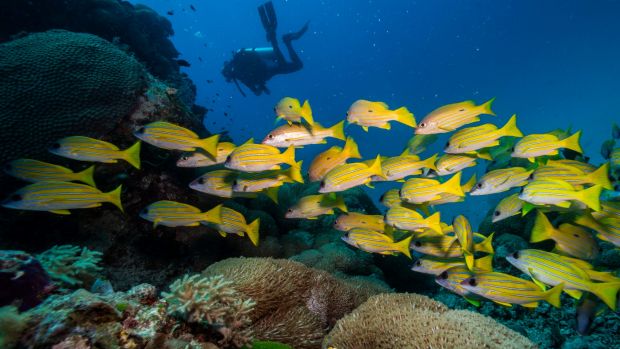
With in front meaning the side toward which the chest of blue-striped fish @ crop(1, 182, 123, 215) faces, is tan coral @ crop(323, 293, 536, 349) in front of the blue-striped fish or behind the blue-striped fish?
behind

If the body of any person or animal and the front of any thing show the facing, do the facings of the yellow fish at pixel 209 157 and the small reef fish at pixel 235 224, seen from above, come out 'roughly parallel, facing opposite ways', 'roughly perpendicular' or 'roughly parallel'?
roughly parallel

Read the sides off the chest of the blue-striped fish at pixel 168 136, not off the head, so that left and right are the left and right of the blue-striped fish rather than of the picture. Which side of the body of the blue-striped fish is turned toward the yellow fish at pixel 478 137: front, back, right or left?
back

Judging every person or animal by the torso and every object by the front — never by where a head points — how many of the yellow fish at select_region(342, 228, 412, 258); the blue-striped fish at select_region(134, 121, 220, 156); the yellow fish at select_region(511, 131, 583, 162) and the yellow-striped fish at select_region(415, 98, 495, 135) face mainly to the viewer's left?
4

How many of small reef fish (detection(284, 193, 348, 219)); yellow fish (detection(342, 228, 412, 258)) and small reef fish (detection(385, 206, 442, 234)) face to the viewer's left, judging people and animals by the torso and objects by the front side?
3

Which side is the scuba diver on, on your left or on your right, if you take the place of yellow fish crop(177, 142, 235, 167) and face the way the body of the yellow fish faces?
on your right

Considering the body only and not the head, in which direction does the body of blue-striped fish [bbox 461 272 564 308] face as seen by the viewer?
to the viewer's left

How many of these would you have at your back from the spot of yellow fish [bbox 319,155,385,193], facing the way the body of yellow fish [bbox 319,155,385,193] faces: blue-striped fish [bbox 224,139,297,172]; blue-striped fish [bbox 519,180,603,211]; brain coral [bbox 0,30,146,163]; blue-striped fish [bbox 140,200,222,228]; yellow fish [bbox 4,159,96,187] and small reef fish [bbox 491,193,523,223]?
2

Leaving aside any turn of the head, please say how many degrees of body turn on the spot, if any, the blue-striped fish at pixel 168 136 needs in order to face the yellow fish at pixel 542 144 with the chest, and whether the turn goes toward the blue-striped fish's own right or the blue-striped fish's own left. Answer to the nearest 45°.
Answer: approximately 180°

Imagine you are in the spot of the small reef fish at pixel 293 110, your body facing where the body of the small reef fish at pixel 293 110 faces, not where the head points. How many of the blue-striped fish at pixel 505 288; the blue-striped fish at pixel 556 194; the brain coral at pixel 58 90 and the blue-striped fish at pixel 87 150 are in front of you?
2

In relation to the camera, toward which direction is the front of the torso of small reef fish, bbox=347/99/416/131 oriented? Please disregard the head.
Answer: to the viewer's left

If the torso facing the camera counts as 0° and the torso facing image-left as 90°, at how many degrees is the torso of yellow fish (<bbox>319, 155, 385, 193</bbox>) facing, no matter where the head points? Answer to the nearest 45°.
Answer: approximately 90°

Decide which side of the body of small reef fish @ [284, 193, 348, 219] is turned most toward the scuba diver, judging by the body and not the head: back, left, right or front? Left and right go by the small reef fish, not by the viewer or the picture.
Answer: right

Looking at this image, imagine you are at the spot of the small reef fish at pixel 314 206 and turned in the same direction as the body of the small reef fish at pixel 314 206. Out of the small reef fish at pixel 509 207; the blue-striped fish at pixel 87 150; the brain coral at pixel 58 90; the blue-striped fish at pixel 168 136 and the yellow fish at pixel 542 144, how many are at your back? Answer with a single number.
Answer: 2

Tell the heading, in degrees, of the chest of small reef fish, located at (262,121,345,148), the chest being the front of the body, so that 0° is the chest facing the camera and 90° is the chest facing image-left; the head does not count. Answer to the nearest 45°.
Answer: approximately 90°

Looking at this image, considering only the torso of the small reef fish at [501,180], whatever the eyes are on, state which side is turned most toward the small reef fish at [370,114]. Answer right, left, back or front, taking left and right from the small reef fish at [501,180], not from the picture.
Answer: front

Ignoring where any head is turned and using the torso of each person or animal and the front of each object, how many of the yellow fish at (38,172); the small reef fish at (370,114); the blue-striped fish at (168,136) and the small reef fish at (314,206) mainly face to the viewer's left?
4

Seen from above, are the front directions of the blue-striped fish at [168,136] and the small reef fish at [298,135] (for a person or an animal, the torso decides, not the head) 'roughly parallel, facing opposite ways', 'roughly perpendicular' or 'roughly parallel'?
roughly parallel

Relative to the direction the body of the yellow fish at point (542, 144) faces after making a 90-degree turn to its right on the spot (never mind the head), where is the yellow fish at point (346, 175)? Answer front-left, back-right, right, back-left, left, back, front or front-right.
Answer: back-left
